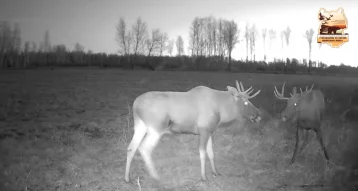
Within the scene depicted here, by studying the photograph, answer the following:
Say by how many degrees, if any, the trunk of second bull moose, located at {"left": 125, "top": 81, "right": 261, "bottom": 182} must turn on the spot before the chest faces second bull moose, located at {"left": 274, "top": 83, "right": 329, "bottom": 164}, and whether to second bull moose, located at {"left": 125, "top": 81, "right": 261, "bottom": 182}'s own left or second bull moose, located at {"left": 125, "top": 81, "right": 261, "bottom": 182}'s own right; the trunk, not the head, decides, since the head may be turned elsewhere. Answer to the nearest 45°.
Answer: approximately 45° to second bull moose, located at {"left": 125, "top": 81, "right": 261, "bottom": 182}'s own left

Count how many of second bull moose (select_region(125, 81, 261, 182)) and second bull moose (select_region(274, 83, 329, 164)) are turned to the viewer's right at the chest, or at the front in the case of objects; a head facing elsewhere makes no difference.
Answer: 1

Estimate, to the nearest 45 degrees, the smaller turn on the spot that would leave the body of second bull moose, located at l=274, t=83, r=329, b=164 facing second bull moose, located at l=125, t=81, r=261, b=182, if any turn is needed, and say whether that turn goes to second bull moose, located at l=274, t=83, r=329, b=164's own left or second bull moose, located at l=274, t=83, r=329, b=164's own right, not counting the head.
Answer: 0° — it already faces it

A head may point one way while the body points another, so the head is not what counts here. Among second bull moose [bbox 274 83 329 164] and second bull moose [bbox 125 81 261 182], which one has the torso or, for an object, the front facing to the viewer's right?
second bull moose [bbox 125 81 261 182]

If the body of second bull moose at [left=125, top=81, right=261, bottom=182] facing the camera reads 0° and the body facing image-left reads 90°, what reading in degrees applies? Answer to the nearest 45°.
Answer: approximately 270°
